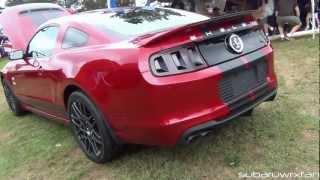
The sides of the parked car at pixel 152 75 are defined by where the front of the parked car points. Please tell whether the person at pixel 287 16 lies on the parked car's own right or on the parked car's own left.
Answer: on the parked car's own right

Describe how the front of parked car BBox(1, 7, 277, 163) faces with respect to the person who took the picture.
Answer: facing away from the viewer and to the left of the viewer

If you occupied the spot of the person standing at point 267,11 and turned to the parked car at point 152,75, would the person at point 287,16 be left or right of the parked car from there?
left

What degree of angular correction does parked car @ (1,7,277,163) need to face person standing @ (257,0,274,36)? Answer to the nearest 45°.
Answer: approximately 90° to its right
